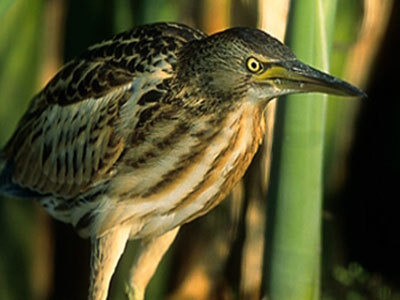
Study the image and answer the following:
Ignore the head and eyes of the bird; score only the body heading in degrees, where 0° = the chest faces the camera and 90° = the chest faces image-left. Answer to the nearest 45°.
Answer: approximately 270°
